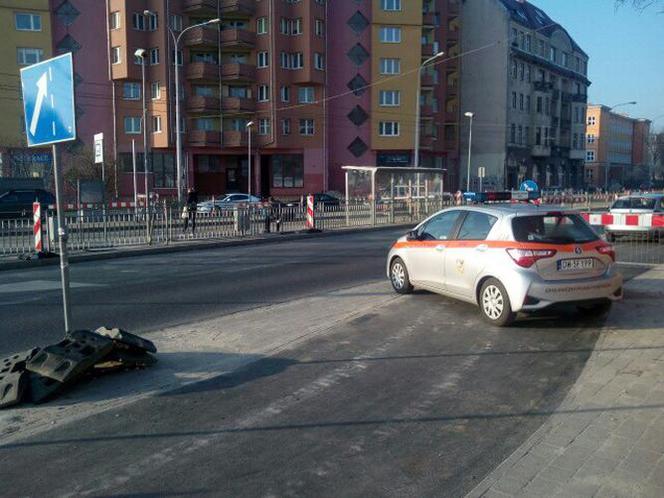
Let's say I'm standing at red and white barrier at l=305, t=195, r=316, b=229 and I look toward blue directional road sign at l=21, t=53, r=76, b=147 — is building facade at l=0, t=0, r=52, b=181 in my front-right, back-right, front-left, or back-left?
back-right

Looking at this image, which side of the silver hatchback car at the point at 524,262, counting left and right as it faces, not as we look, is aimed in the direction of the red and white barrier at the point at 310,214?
front

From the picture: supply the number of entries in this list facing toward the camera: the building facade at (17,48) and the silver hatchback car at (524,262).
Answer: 1

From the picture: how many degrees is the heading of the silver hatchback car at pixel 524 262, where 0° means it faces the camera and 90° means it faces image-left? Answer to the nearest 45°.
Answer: approximately 135°

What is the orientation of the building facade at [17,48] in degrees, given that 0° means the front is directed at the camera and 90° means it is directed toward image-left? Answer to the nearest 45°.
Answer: approximately 0°

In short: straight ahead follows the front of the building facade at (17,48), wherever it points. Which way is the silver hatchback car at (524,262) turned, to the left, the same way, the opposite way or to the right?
the opposite way

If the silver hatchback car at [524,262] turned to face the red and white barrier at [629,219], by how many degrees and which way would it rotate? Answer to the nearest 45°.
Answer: approximately 45° to its right

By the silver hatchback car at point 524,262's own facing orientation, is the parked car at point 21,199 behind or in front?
in front

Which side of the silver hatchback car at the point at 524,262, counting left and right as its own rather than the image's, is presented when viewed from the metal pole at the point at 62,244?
left

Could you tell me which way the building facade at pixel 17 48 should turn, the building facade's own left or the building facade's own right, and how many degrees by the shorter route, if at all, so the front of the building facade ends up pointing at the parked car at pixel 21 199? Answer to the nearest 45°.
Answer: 0° — it already faces it

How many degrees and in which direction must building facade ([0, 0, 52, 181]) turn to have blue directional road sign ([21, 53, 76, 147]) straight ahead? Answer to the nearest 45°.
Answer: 0° — it already faces it

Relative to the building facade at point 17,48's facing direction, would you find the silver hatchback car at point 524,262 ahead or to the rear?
ahead

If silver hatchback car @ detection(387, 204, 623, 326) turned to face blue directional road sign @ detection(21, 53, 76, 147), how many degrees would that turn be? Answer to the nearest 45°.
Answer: approximately 90° to its left
